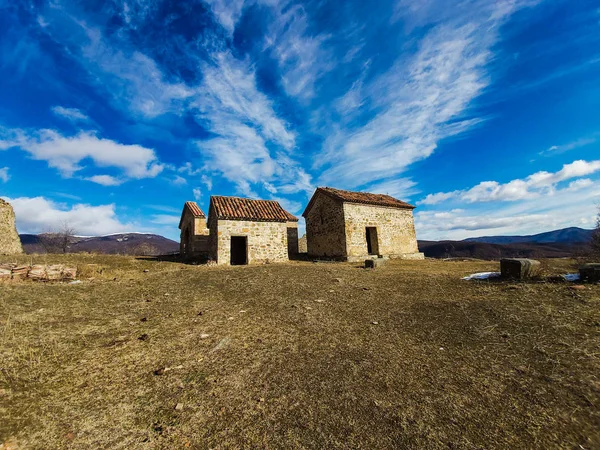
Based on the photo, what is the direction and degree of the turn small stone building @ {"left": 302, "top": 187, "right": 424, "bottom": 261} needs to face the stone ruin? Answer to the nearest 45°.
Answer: approximately 135° to its right

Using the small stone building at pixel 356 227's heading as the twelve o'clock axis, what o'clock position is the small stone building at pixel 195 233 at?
the small stone building at pixel 195 233 is roughly at 4 o'clock from the small stone building at pixel 356 227.

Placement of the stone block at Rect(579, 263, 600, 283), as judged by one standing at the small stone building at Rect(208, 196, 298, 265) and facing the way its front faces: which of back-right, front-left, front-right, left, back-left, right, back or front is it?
front-left

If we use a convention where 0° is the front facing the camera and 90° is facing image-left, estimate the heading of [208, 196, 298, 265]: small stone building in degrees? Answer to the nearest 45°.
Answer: approximately 0°

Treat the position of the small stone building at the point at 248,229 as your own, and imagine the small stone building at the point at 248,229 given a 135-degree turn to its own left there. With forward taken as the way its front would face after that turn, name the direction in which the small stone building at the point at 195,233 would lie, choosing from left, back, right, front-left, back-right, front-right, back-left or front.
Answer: left

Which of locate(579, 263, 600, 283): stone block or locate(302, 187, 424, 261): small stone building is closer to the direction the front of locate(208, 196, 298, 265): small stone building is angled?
the stone block

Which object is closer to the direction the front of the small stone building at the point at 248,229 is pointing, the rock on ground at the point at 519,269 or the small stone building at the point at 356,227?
the rock on ground

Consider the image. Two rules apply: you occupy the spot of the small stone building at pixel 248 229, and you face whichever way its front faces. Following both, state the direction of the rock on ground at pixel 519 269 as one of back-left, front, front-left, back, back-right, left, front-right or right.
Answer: front-left

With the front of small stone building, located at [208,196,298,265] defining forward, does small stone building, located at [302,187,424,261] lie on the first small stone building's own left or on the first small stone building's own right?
on the first small stone building's own left

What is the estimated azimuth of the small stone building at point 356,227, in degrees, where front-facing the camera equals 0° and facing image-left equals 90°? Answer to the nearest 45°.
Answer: approximately 315°

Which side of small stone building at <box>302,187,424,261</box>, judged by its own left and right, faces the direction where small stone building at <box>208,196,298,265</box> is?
right

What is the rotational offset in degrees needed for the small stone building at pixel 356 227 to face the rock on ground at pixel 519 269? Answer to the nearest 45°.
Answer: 0° — it already faces it
